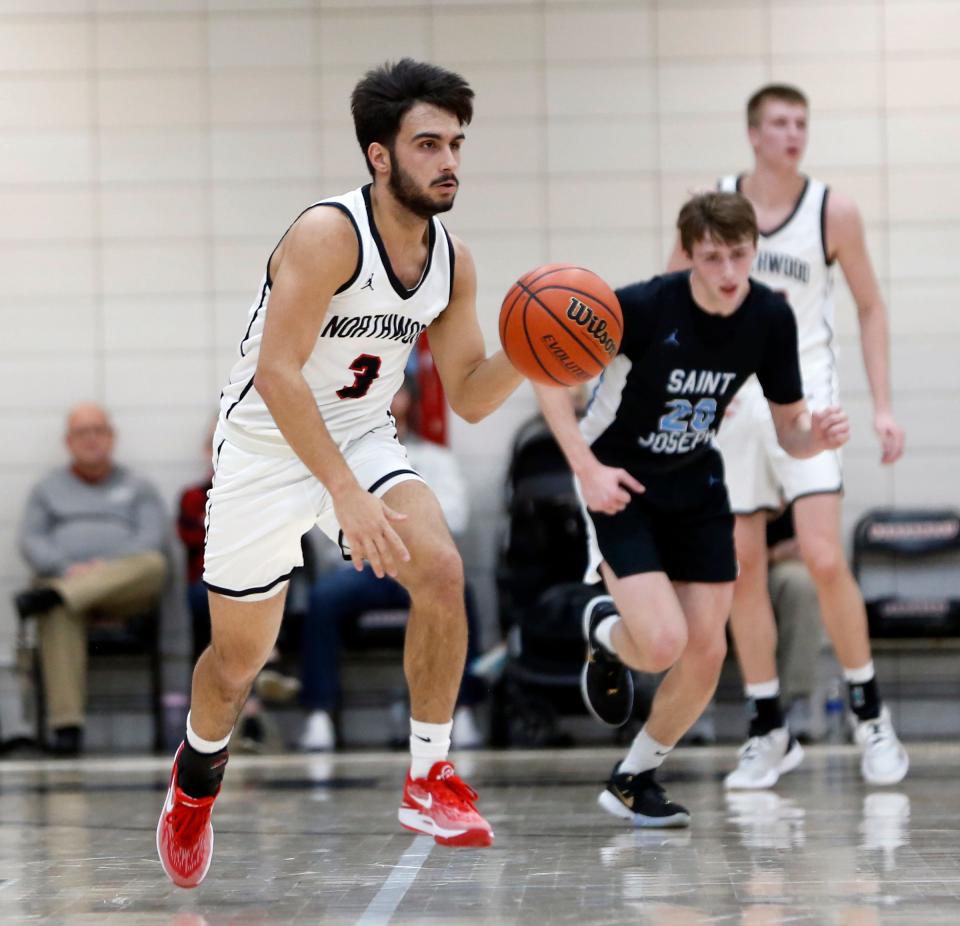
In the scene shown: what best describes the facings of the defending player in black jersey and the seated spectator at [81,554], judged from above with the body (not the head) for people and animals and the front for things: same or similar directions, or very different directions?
same or similar directions

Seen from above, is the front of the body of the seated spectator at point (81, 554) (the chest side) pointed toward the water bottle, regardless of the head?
no

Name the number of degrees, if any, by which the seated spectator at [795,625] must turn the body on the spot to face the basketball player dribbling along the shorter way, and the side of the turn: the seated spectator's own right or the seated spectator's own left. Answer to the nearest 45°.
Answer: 0° — they already face them

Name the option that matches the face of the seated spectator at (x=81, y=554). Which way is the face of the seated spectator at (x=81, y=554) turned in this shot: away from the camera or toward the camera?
toward the camera

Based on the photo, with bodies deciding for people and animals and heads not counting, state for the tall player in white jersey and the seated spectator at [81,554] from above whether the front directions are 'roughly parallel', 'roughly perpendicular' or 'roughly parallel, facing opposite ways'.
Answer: roughly parallel

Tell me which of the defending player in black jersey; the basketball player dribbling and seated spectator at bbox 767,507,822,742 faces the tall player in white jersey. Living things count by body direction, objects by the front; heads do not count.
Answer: the seated spectator

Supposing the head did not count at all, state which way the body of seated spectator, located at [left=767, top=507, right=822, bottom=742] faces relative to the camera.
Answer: toward the camera

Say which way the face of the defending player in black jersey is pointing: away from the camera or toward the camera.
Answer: toward the camera

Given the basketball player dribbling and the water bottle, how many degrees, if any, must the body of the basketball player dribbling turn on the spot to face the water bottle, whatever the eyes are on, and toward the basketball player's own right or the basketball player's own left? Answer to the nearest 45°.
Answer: approximately 90° to the basketball player's own left

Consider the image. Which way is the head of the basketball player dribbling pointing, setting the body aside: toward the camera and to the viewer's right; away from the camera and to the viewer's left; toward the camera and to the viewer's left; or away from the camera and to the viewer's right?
toward the camera and to the viewer's right

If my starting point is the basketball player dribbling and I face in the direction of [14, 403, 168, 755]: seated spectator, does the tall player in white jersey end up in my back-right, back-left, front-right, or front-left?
front-right

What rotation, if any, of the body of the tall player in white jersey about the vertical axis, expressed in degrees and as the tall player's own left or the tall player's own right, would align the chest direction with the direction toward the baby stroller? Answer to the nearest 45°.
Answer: approximately 135° to the tall player's own right

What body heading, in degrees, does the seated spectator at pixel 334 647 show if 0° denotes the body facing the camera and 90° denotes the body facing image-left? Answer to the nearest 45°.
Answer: approximately 0°

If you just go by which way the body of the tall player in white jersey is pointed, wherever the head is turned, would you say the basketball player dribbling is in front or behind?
in front

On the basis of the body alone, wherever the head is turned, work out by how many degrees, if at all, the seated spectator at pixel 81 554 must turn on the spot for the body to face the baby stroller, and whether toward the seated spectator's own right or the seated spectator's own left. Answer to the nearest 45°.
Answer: approximately 90° to the seated spectator's own left

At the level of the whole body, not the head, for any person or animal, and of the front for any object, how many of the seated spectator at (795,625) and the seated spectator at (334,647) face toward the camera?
2

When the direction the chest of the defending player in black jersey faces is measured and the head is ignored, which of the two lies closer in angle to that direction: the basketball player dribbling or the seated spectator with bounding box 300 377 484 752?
the basketball player dribbling

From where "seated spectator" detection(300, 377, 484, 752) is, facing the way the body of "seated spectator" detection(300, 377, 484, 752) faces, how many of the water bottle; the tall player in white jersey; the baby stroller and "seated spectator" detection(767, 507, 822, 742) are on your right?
0

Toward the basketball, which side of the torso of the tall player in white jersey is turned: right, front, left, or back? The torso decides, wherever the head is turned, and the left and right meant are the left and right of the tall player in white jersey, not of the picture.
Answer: front

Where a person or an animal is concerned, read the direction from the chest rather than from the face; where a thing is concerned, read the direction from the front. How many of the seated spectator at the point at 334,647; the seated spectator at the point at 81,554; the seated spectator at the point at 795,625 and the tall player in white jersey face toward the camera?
4

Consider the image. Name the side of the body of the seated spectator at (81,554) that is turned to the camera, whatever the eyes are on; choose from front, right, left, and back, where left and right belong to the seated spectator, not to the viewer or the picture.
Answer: front
